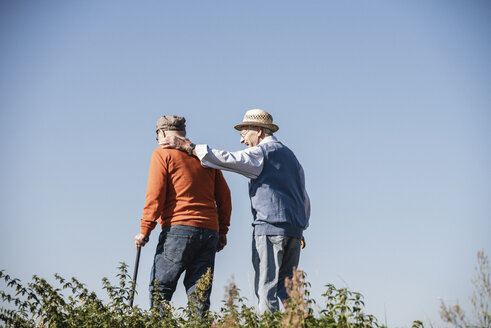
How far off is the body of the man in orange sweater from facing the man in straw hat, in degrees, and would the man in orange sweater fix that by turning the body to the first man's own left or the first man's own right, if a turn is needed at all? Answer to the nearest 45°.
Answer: approximately 135° to the first man's own right

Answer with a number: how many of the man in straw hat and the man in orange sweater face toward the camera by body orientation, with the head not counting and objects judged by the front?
0

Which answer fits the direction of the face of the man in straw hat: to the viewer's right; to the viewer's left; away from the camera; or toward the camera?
to the viewer's left

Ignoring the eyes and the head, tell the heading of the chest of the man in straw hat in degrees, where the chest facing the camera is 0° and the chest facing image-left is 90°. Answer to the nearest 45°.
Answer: approximately 135°

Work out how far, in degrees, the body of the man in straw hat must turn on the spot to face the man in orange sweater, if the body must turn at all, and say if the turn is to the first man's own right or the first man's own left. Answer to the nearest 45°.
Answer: approximately 45° to the first man's own left

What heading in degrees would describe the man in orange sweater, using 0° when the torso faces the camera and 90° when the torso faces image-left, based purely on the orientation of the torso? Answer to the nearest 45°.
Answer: approximately 135°
